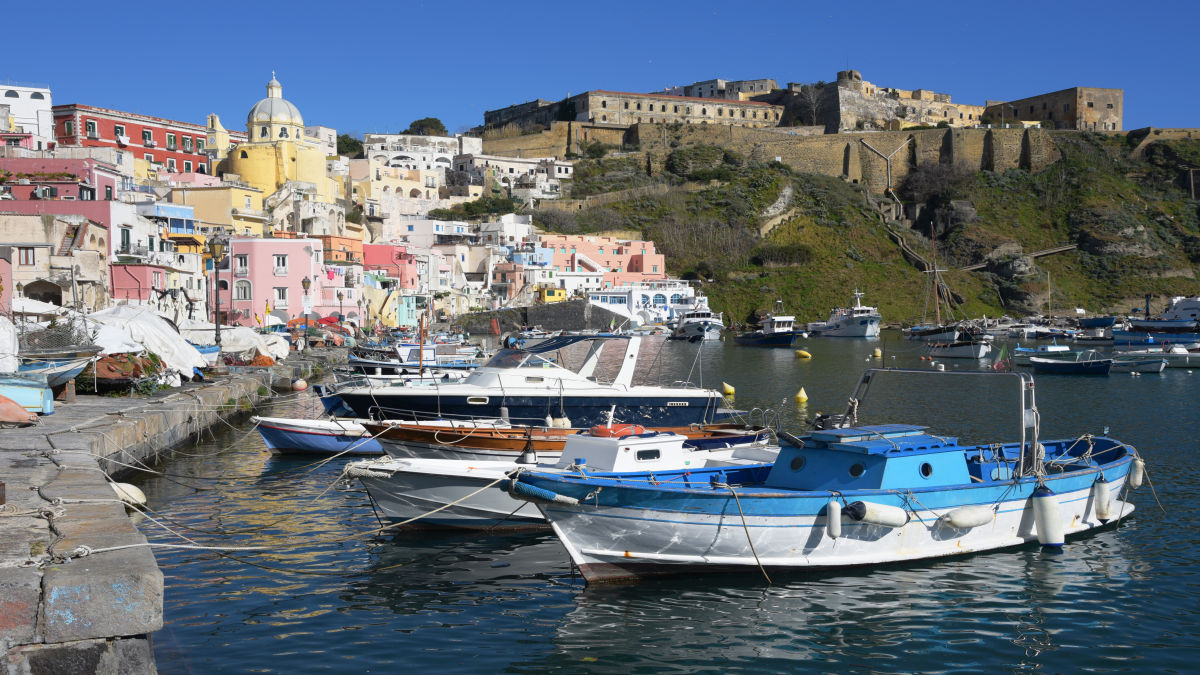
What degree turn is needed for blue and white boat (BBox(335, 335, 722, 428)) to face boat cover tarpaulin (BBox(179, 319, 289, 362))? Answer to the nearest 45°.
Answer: approximately 45° to its right

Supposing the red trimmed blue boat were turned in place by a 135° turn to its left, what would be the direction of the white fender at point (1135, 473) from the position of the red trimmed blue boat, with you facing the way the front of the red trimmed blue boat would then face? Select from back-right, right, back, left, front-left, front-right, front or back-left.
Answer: front

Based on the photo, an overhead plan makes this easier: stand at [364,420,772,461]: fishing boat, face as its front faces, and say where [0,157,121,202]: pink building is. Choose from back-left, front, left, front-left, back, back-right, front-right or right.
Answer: front-right

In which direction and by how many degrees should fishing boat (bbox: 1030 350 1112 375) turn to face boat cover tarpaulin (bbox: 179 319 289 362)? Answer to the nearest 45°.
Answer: approximately 45° to its left

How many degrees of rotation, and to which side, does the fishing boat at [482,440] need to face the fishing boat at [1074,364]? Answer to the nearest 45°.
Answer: approximately 135° to its right

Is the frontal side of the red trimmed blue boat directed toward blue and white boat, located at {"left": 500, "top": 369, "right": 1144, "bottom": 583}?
no

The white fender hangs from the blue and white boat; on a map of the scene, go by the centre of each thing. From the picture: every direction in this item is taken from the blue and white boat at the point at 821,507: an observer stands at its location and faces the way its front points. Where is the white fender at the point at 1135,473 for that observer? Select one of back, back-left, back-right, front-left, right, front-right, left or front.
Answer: back

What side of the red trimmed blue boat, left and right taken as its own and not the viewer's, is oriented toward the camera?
left

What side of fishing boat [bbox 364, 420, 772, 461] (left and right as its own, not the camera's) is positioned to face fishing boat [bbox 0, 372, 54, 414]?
front

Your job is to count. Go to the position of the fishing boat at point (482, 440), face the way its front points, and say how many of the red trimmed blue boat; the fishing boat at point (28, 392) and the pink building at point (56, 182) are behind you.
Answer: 0

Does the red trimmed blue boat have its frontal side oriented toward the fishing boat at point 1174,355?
no

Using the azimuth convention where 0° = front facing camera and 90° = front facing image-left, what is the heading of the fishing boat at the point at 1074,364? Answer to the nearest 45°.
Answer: approximately 90°

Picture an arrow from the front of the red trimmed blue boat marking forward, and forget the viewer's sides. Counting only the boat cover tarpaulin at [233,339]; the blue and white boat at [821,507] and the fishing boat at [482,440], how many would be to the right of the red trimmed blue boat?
1

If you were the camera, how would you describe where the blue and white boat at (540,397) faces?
facing to the left of the viewer

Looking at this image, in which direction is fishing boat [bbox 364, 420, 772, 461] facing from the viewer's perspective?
to the viewer's left

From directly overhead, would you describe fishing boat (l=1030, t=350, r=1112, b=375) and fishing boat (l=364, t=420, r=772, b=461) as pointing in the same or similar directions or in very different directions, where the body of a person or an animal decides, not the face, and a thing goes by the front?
same or similar directions

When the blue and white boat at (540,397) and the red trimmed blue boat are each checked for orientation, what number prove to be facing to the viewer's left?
2

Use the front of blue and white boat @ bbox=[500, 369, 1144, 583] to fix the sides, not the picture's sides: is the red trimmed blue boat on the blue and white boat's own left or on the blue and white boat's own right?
on the blue and white boat's own right

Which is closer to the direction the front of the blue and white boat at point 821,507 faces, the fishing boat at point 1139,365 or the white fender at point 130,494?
the white fender

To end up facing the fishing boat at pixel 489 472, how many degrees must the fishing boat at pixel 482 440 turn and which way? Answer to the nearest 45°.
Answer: approximately 90° to its left
